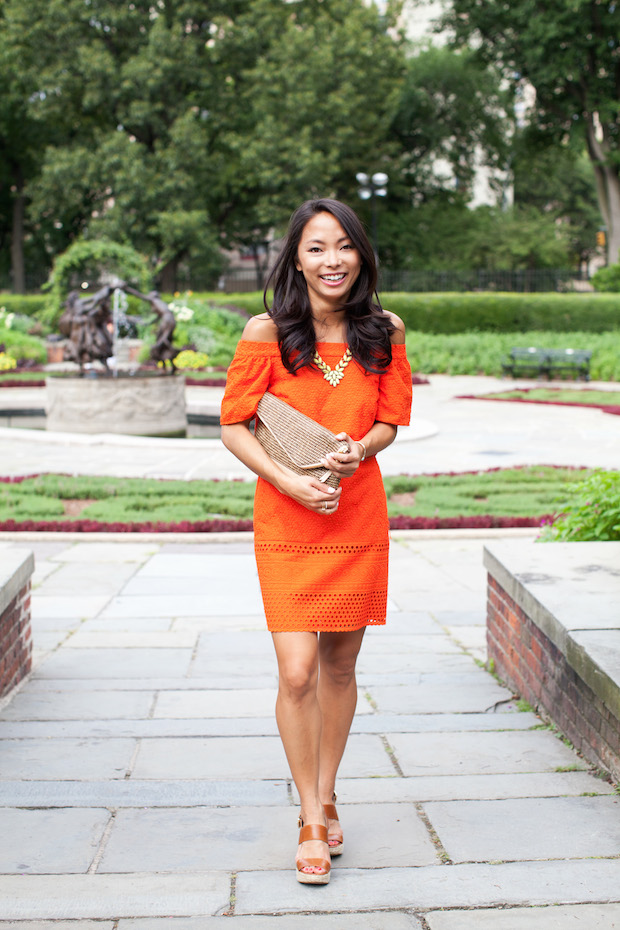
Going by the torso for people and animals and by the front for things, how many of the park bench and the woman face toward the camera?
2

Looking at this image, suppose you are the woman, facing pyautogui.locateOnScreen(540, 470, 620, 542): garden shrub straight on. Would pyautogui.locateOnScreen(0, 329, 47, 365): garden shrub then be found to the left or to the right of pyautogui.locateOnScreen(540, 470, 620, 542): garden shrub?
left

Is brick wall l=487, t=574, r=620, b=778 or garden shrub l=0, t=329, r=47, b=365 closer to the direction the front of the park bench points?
the brick wall

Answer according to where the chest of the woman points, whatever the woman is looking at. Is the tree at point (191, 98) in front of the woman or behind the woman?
behind

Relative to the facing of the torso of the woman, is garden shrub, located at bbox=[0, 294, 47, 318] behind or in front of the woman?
behind

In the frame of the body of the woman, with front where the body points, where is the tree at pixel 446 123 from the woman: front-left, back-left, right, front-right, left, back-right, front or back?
back

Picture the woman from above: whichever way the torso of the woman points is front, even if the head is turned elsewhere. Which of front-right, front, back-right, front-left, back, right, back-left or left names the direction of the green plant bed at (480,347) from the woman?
back

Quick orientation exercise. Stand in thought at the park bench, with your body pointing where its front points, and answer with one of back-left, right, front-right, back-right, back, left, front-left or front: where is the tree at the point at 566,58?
back

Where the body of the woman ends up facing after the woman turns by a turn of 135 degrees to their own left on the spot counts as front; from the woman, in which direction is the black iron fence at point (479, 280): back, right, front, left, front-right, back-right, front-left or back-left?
front-left

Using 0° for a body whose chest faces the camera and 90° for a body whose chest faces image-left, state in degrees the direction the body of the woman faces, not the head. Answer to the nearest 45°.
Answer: approximately 0°

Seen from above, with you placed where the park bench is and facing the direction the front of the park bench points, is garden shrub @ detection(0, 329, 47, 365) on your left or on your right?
on your right

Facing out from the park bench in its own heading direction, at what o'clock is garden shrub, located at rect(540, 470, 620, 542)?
The garden shrub is roughly at 12 o'clock from the park bench.

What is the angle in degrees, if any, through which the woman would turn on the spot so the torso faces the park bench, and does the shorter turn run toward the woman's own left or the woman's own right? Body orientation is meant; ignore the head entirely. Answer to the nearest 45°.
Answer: approximately 180°

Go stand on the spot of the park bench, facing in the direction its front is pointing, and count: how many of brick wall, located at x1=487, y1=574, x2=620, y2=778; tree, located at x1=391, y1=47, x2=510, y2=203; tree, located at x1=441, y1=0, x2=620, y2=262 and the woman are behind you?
2

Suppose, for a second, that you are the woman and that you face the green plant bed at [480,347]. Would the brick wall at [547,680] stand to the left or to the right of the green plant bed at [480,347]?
right

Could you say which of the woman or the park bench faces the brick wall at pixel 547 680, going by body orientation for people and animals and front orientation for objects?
the park bench
